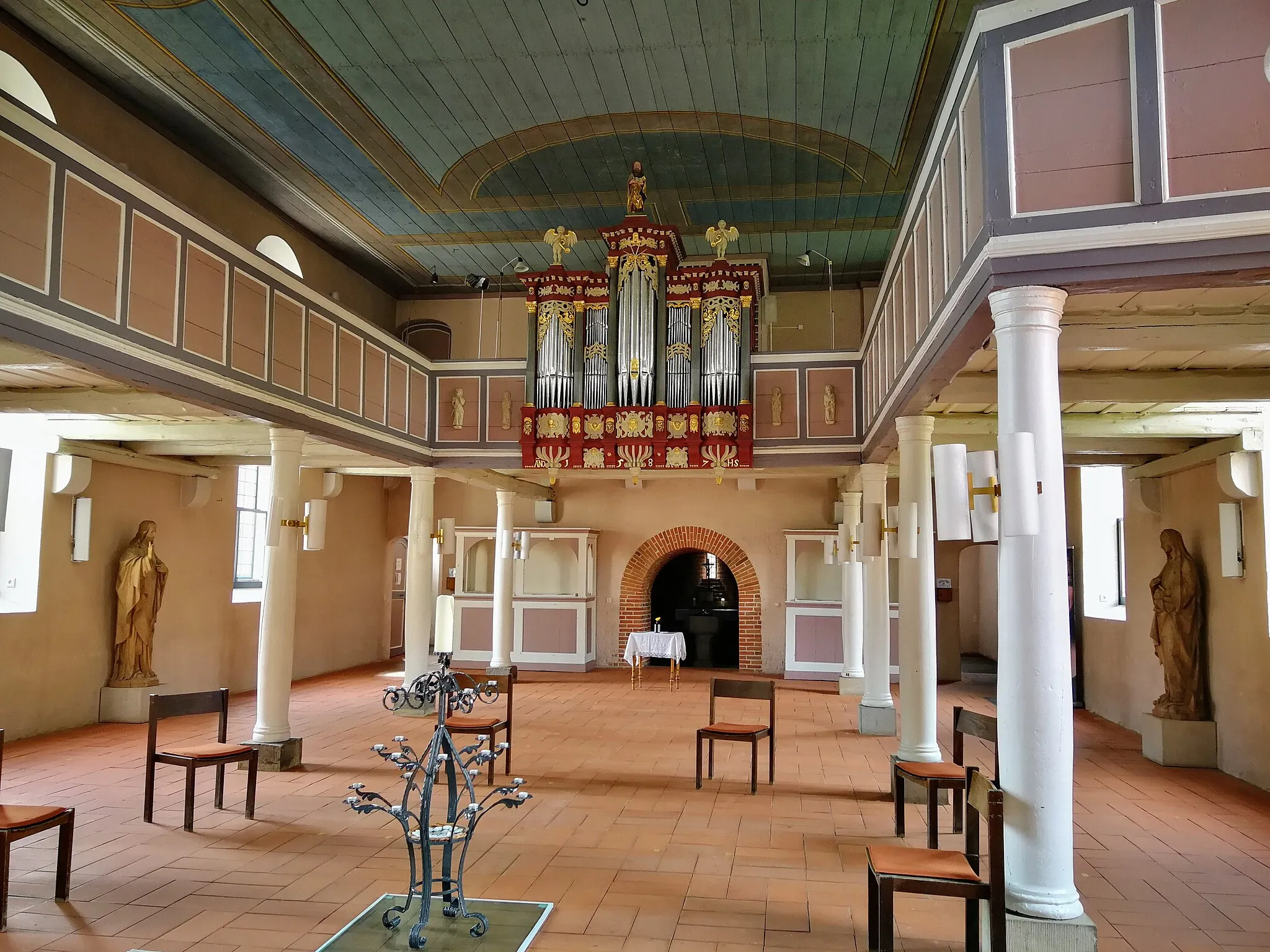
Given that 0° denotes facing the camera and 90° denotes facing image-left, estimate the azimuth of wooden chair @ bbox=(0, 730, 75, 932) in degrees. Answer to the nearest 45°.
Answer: approximately 315°

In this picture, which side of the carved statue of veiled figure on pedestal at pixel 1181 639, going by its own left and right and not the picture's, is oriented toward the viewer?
left

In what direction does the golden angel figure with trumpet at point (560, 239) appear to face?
toward the camera

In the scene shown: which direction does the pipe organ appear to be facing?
toward the camera

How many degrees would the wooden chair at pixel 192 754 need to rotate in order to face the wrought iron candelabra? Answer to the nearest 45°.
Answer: approximately 45° to its right

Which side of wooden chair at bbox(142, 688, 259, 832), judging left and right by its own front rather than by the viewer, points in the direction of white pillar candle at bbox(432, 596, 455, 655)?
front

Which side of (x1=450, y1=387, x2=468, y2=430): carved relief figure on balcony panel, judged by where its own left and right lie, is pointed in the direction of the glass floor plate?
front

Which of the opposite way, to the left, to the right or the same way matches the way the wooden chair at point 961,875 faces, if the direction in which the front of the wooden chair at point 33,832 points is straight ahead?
the opposite way

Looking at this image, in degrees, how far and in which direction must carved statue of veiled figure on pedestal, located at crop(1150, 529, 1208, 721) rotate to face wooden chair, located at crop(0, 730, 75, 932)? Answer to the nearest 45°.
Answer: approximately 45° to its left

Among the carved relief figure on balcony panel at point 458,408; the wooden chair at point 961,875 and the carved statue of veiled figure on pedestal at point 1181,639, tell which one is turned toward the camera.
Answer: the carved relief figure on balcony panel at point 458,408

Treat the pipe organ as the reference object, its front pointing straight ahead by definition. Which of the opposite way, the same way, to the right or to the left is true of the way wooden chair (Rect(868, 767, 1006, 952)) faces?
to the right

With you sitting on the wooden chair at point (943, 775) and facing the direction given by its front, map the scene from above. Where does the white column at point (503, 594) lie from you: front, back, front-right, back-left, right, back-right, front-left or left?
right

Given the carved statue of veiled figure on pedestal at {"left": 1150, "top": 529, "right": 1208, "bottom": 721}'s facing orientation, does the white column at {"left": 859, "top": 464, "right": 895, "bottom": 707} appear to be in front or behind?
in front

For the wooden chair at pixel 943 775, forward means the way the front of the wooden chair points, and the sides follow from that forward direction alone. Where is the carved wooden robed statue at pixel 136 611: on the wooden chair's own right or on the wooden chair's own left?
on the wooden chair's own right

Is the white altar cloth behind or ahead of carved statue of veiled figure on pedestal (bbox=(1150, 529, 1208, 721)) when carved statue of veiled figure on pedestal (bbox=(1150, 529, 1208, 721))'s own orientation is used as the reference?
ahead
